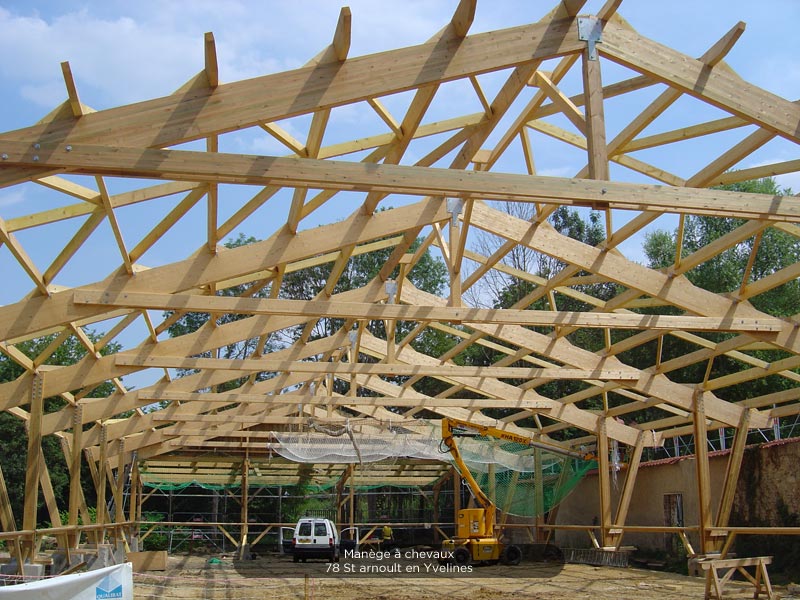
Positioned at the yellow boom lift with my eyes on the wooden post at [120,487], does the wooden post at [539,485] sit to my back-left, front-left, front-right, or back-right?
back-right

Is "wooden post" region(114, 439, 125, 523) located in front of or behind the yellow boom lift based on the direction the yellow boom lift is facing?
behind

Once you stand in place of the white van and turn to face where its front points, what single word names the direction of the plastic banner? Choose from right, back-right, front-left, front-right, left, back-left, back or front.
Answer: back

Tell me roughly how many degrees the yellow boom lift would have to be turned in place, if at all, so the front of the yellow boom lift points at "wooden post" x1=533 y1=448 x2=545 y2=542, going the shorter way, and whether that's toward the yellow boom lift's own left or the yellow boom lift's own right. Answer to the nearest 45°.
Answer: approximately 45° to the yellow boom lift's own left

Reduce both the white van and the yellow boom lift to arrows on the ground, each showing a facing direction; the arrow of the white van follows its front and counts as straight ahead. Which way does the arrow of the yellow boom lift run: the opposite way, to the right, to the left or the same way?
to the right
